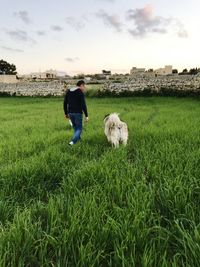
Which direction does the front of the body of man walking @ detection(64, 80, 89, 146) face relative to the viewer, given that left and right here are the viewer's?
facing away from the viewer and to the right of the viewer

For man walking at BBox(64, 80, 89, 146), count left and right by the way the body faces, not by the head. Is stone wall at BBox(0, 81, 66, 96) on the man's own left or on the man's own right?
on the man's own left

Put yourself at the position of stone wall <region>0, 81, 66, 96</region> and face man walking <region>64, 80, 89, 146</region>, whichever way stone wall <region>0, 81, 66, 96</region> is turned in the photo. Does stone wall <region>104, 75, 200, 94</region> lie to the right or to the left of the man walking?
left

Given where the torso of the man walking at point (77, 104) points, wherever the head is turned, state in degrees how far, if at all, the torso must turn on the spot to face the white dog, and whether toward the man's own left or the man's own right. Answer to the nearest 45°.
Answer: approximately 90° to the man's own right

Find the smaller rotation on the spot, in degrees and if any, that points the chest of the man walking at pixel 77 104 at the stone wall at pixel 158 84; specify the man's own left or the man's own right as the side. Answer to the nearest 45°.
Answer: approximately 45° to the man's own left

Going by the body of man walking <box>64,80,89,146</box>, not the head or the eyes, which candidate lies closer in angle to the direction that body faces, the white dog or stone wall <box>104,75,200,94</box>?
the stone wall

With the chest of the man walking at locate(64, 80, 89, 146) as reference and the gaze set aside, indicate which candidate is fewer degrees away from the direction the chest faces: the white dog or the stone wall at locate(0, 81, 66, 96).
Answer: the stone wall
